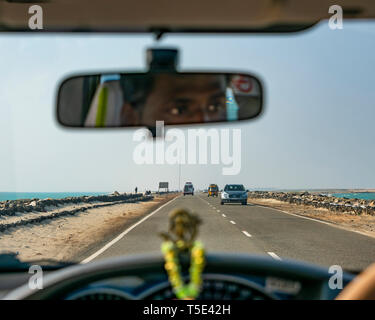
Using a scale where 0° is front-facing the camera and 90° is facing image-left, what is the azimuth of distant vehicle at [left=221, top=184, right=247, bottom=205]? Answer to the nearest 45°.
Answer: approximately 0°
